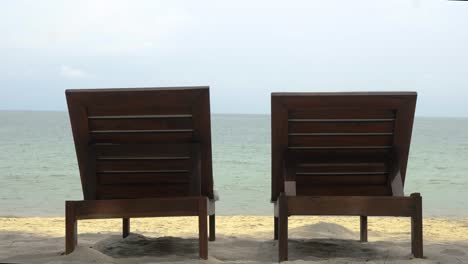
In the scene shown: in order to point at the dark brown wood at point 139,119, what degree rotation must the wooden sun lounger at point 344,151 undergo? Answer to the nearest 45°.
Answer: approximately 90° to its left

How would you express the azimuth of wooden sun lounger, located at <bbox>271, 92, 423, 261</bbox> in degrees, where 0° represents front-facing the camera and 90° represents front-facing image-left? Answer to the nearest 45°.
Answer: approximately 180°
